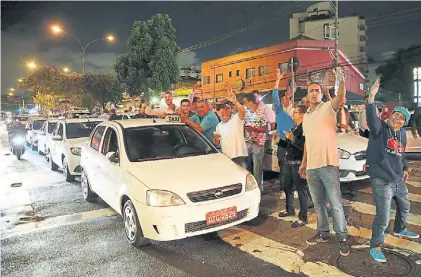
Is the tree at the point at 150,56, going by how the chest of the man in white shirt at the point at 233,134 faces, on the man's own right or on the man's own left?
on the man's own right

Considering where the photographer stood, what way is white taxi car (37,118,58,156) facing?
facing the viewer and to the right of the viewer

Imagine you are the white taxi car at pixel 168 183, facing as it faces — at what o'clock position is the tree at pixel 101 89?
The tree is roughly at 7 o'clock from the white taxi car.

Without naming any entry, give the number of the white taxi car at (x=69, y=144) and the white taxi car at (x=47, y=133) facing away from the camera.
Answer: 0

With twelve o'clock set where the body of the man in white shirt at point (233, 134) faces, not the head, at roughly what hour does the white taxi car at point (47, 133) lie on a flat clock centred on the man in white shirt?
The white taxi car is roughly at 3 o'clock from the man in white shirt.

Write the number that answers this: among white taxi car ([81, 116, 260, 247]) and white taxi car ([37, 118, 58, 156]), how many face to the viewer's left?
0

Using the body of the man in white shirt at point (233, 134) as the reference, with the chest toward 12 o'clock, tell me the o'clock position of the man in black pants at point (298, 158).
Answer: The man in black pants is roughly at 9 o'clock from the man in white shirt.

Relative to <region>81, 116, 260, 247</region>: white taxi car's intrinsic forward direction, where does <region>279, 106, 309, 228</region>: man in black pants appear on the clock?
The man in black pants is roughly at 10 o'clock from the white taxi car.

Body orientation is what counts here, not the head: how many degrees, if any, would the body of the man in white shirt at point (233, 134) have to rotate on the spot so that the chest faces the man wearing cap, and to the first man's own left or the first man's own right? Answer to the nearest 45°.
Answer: approximately 90° to the first man's own left

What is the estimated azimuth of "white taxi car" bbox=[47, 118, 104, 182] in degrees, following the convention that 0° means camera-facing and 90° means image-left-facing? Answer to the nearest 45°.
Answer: approximately 315°
